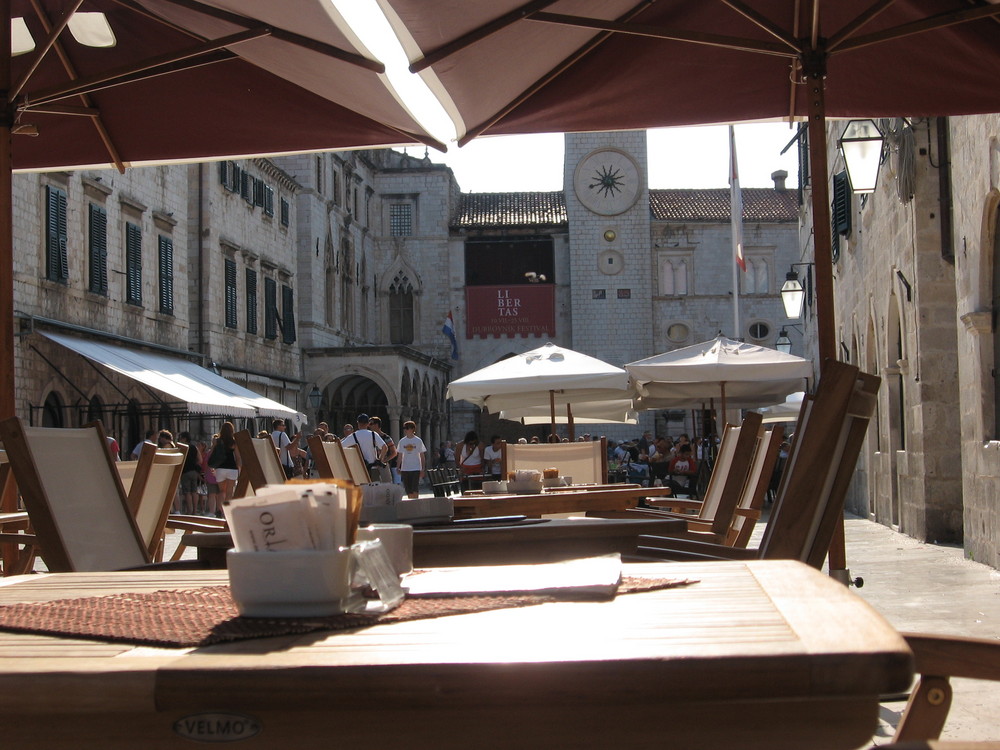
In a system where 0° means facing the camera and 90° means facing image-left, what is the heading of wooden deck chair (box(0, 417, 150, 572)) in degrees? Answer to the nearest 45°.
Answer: approximately 315°

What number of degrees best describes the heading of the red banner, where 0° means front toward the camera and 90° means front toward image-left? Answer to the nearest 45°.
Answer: approximately 0°

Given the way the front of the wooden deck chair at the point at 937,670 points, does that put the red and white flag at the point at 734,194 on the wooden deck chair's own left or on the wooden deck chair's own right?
on the wooden deck chair's own right

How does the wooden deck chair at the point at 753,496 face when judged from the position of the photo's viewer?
facing to the left of the viewer

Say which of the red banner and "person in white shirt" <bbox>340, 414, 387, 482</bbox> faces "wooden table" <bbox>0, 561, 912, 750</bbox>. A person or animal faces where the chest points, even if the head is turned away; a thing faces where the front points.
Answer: the red banner

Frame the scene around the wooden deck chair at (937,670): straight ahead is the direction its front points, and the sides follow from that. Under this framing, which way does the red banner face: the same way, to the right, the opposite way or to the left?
to the left

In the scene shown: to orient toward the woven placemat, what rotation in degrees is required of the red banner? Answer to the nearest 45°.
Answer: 0° — it already faces it

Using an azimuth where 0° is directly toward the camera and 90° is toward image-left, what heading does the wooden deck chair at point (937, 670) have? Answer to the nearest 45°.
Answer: approximately 90°

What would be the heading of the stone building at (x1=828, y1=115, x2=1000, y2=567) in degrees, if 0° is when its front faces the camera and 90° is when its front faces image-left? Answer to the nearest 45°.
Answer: approximately 90°
